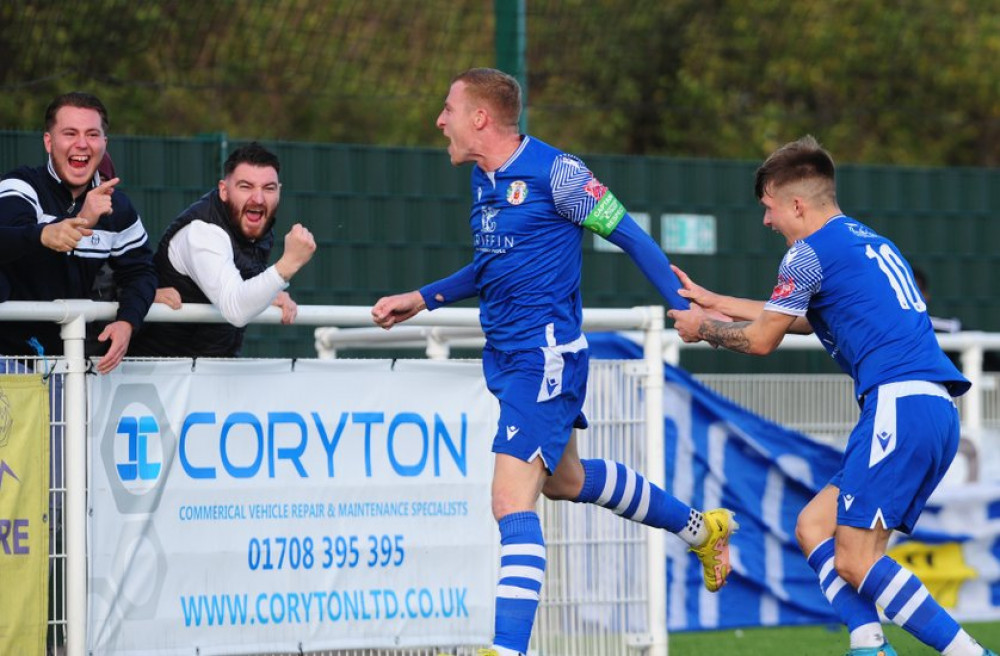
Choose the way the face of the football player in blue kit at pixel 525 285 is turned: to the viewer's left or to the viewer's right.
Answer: to the viewer's left

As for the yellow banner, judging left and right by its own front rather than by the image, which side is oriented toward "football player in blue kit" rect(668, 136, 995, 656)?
left

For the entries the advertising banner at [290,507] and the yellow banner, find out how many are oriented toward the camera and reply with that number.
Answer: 2

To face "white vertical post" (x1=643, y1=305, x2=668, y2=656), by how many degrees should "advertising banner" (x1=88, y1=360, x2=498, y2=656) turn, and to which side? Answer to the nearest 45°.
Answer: approximately 90° to its left

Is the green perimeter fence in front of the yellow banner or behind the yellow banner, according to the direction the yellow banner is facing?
behind

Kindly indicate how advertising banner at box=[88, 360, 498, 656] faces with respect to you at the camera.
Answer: facing the viewer

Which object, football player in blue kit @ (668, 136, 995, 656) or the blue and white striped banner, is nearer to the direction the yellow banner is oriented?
the football player in blue kit

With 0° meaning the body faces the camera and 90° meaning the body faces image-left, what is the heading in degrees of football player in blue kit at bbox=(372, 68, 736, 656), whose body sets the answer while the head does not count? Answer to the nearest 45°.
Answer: approximately 45°

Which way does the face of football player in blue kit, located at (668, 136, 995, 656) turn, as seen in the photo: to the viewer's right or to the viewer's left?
to the viewer's left

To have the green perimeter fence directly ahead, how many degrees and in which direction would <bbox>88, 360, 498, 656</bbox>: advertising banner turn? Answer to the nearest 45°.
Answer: approximately 180°

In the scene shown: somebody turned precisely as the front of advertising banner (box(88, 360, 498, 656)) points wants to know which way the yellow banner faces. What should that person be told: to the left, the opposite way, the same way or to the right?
the same way
